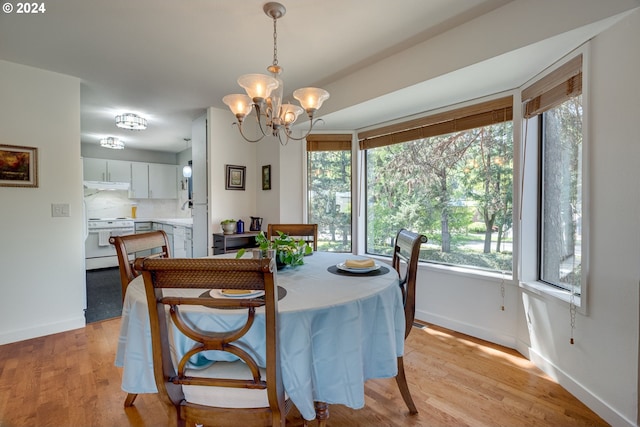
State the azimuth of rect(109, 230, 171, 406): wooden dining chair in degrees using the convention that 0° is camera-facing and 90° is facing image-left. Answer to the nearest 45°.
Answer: approximately 315°

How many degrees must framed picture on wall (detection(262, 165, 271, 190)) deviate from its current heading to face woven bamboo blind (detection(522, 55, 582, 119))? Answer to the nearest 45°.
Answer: approximately 90° to its left

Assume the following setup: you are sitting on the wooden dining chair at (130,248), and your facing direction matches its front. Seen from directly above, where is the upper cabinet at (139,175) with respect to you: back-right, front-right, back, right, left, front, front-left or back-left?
back-left

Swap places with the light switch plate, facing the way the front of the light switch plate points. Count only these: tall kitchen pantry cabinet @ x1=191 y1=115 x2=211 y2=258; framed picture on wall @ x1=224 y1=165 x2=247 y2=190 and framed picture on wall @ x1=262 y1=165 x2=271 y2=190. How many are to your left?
3

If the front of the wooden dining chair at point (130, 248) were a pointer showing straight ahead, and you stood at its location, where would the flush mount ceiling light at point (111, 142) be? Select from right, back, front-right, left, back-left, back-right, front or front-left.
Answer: back-left

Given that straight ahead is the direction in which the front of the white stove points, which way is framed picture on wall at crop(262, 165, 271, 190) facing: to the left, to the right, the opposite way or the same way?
to the right

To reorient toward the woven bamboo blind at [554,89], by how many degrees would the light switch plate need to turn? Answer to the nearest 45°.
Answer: approximately 45° to its left

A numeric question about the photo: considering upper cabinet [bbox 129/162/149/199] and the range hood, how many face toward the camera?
2
